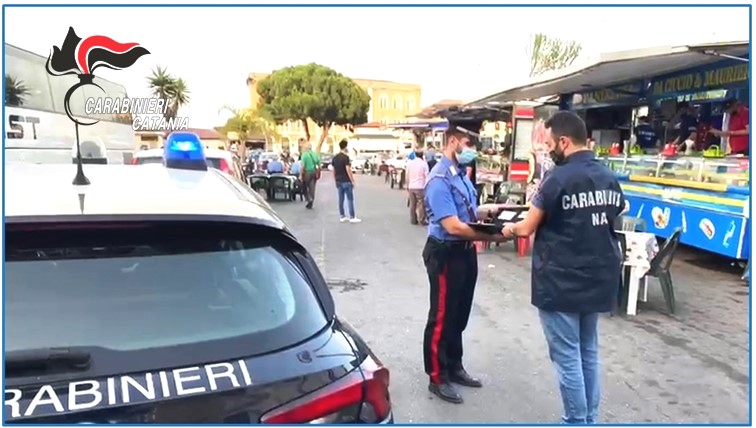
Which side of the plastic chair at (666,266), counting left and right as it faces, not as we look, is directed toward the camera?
left

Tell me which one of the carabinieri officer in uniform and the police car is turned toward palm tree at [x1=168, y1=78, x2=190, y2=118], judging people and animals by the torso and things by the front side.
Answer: the police car

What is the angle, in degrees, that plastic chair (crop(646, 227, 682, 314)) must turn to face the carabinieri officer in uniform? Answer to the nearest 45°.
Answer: approximately 45° to its left

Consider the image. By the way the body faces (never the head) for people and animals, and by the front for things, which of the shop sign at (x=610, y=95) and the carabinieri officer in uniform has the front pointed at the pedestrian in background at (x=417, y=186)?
the shop sign

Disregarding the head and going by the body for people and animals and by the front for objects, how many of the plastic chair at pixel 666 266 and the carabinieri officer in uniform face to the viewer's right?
1

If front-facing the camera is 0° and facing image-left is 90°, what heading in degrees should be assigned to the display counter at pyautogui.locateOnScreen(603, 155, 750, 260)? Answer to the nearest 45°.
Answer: approximately 45°

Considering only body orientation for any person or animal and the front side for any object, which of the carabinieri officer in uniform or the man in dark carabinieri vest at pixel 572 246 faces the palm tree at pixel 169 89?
the man in dark carabinieri vest

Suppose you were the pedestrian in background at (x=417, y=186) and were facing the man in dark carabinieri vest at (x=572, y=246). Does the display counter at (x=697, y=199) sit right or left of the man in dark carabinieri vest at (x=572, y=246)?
left

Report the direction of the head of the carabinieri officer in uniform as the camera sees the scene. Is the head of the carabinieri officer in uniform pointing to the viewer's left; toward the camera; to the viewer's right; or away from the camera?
to the viewer's right

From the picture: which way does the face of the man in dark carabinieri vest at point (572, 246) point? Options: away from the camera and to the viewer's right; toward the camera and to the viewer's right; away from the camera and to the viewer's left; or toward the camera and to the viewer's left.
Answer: away from the camera and to the viewer's left

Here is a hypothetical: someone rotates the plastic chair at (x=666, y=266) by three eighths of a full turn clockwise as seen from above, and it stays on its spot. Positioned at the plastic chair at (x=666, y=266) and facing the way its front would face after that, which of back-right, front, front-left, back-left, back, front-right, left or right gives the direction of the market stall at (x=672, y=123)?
front-left

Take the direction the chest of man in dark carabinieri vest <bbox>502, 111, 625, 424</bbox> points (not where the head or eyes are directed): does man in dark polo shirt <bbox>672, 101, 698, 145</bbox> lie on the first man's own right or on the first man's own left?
on the first man's own right

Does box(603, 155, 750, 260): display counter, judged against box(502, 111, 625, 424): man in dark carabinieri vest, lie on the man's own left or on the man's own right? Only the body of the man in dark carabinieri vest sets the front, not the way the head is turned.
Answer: on the man's own right

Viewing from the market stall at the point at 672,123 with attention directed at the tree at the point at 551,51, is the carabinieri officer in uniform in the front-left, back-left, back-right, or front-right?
back-left
